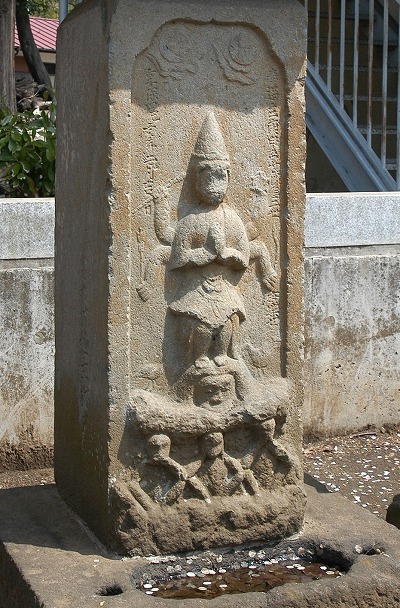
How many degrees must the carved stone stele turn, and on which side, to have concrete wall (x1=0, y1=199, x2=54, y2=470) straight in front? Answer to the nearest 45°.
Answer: approximately 135° to its right

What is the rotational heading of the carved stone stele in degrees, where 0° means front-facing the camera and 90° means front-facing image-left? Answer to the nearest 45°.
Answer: approximately 0°

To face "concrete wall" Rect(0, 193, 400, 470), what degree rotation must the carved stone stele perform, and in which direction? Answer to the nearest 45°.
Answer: approximately 180°

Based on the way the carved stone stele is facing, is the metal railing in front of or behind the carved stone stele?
behind

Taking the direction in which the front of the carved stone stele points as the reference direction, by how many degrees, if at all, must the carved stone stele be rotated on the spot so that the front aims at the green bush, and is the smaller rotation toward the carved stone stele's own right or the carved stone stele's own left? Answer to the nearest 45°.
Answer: approximately 180°
